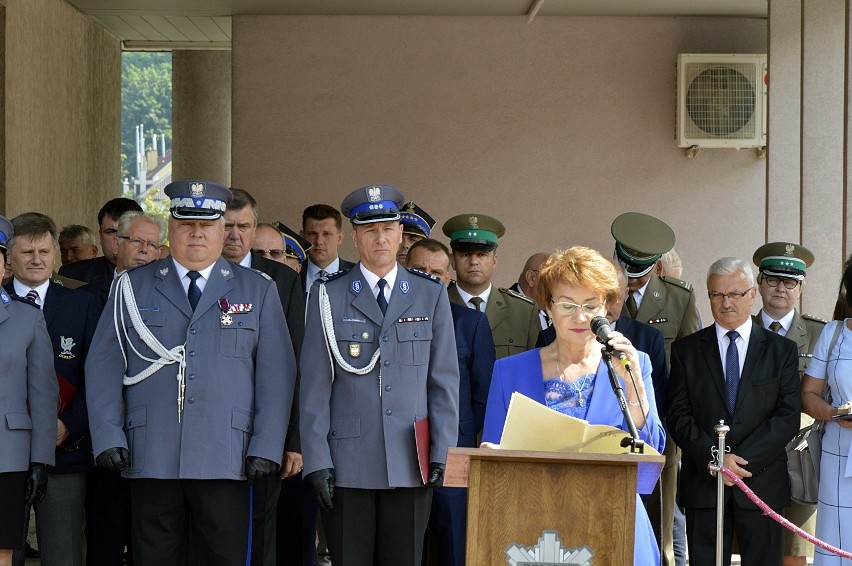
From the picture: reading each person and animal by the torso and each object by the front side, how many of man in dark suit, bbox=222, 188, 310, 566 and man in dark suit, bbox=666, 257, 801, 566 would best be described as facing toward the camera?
2

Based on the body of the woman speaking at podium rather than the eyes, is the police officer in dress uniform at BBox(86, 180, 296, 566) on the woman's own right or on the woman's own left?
on the woman's own right

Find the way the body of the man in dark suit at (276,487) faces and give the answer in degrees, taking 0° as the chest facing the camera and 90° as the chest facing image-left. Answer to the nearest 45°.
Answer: approximately 0°

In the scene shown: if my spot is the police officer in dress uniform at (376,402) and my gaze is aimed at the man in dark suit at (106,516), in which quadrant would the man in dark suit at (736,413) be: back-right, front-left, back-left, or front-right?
back-right

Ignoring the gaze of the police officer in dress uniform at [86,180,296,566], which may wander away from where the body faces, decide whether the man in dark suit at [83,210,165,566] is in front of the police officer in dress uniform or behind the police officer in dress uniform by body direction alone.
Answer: behind

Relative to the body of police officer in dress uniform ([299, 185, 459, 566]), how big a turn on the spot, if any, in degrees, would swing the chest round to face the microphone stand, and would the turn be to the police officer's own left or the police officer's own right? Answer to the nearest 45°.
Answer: approximately 45° to the police officer's own left

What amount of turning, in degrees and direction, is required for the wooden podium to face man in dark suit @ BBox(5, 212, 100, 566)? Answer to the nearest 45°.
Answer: approximately 135° to its right

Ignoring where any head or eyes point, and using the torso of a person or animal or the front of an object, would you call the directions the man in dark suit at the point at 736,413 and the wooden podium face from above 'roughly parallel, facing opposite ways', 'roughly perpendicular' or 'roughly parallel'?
roughly parallel

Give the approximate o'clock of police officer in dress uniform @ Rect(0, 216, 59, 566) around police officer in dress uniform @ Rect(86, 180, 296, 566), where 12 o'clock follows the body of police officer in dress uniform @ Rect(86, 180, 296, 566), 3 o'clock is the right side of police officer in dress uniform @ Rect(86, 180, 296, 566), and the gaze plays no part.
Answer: police officer in dress uniform @ Rect(0, 216, 59, 566) is roughly at 4 o'clock from police officer in dress uniform @ Rect(86, 180, 296, 566).

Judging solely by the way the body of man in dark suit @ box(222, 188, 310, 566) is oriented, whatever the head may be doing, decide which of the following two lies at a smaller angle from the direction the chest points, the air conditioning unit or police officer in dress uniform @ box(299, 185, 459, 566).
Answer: the police officer in dress uniform

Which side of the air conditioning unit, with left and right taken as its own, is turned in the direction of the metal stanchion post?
front

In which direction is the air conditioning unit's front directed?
toward the camera

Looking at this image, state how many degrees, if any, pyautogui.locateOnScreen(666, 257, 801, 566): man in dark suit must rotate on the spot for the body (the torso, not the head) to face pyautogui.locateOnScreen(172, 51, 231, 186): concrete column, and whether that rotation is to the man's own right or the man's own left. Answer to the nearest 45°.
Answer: approximately 135° to the man's own right

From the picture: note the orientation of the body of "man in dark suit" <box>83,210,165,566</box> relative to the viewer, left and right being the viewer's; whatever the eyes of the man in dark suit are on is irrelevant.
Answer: facing the viewer and to the right of the viewer

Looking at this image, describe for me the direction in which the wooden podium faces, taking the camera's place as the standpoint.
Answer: facing the viewer

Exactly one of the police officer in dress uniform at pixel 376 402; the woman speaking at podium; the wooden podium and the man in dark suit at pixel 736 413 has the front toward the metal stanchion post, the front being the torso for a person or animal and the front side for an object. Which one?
the man in dark suit
